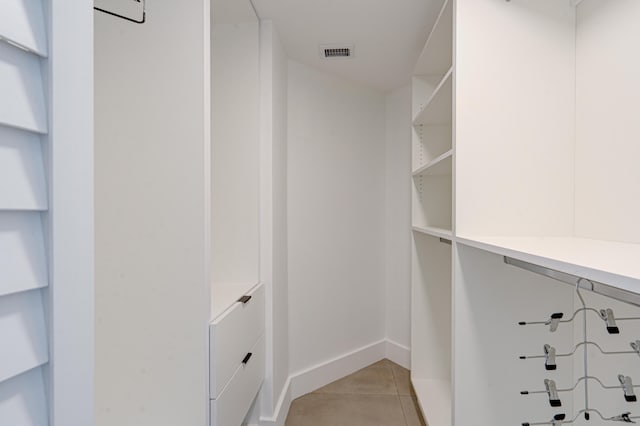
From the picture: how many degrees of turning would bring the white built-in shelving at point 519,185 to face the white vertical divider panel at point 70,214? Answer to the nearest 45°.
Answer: approximately 45° to its left

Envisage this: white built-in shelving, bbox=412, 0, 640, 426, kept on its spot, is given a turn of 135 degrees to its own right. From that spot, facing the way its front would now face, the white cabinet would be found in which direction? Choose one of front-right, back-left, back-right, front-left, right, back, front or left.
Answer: left

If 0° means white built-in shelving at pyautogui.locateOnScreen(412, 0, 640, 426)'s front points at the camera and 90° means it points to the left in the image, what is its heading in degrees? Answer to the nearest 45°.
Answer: approximately 45°
